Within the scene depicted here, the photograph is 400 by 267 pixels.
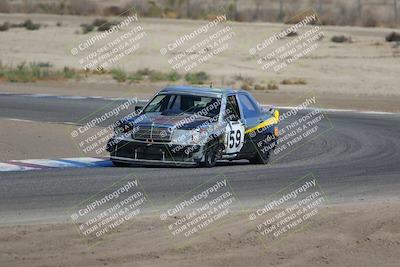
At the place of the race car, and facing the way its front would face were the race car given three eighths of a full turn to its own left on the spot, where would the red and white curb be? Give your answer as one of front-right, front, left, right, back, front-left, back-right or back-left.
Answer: back

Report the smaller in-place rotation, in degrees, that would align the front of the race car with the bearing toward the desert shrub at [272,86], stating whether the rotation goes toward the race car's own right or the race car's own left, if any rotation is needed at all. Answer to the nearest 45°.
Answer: approximately 135° to the race car's own right

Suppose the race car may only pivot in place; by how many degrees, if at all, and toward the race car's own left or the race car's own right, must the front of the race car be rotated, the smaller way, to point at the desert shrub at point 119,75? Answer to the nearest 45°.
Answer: approximately 135° to the race car's own right

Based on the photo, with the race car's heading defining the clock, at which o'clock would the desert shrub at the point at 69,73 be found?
The desert shrub is roughly at 4 o'clock from the race car.

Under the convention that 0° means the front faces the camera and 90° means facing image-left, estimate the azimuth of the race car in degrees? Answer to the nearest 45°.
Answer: approximately 45°

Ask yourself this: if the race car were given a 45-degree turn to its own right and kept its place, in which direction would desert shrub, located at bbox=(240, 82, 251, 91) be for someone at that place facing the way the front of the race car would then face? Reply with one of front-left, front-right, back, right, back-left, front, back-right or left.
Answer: right

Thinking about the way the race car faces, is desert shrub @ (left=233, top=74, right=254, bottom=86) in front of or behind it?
behind

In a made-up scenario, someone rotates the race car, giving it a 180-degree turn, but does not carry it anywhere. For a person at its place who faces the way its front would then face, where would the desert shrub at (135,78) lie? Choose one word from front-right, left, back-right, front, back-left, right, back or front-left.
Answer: front-left

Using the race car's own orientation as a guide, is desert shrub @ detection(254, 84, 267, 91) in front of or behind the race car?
behind

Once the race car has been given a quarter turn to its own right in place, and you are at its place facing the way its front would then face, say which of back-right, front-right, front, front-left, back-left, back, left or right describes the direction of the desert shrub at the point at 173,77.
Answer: front-right

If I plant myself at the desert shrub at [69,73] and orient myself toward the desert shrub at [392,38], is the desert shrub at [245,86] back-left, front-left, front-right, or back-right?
front-right

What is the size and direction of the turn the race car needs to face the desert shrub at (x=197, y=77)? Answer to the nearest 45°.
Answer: approximately 135° to its right

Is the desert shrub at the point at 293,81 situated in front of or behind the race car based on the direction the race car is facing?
behind

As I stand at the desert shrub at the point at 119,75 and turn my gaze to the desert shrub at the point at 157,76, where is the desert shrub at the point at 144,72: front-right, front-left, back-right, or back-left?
front-left

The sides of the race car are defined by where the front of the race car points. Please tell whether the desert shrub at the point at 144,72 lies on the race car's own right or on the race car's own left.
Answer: on the race car's own right
